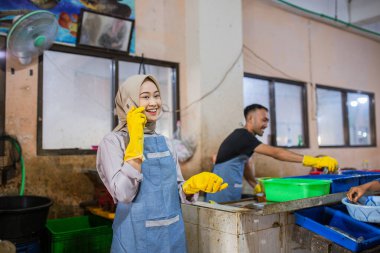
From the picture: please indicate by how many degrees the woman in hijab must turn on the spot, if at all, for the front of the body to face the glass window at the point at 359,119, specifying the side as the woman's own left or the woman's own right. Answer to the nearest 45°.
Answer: approximately 90° to the woman's own left

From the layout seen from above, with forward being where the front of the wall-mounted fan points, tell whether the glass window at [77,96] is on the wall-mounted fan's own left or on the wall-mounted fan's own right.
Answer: on the wall-mounted fan's own left

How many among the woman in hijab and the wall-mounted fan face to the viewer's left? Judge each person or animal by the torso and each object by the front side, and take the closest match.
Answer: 0

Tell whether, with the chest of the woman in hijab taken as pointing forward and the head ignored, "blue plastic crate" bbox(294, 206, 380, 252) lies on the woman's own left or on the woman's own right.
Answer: on the woman's own left

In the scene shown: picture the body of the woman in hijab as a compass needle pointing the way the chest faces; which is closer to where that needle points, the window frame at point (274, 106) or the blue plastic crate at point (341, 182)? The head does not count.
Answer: the blue plastic crate

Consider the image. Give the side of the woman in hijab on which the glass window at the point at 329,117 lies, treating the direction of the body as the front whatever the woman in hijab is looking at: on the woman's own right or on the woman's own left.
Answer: on the woman's own left

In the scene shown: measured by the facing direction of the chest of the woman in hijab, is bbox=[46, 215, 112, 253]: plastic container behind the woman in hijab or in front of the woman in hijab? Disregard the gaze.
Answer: behind

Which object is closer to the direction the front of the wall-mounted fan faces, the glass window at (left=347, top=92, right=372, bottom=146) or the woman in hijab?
the woman in hijab
